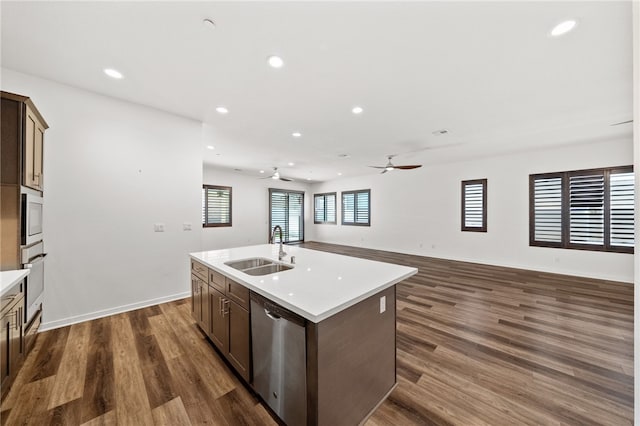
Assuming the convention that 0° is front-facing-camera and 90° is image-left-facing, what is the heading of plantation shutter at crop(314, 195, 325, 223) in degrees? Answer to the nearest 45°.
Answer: approximately 45°

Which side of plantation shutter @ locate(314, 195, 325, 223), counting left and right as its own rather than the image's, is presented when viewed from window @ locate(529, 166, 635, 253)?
left

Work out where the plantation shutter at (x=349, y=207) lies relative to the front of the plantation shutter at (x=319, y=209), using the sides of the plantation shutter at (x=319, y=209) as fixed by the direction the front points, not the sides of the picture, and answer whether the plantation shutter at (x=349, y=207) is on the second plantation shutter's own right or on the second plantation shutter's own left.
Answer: on the second plantation shutter's own left

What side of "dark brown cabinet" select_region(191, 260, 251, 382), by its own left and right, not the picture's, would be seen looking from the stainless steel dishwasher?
left

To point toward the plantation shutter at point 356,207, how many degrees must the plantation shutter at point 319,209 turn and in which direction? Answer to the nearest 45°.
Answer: approximately 90° to its left

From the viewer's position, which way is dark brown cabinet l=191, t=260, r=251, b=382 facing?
facing the viewer and to the left of the viewer

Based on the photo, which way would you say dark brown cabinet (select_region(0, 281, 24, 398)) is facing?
to the viewer's right

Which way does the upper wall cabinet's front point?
to the viewer's right

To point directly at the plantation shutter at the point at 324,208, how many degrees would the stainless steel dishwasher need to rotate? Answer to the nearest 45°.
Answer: approximately 135° to its right

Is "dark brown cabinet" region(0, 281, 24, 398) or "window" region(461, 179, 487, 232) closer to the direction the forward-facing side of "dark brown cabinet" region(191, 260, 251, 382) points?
the dark brown cabinet
